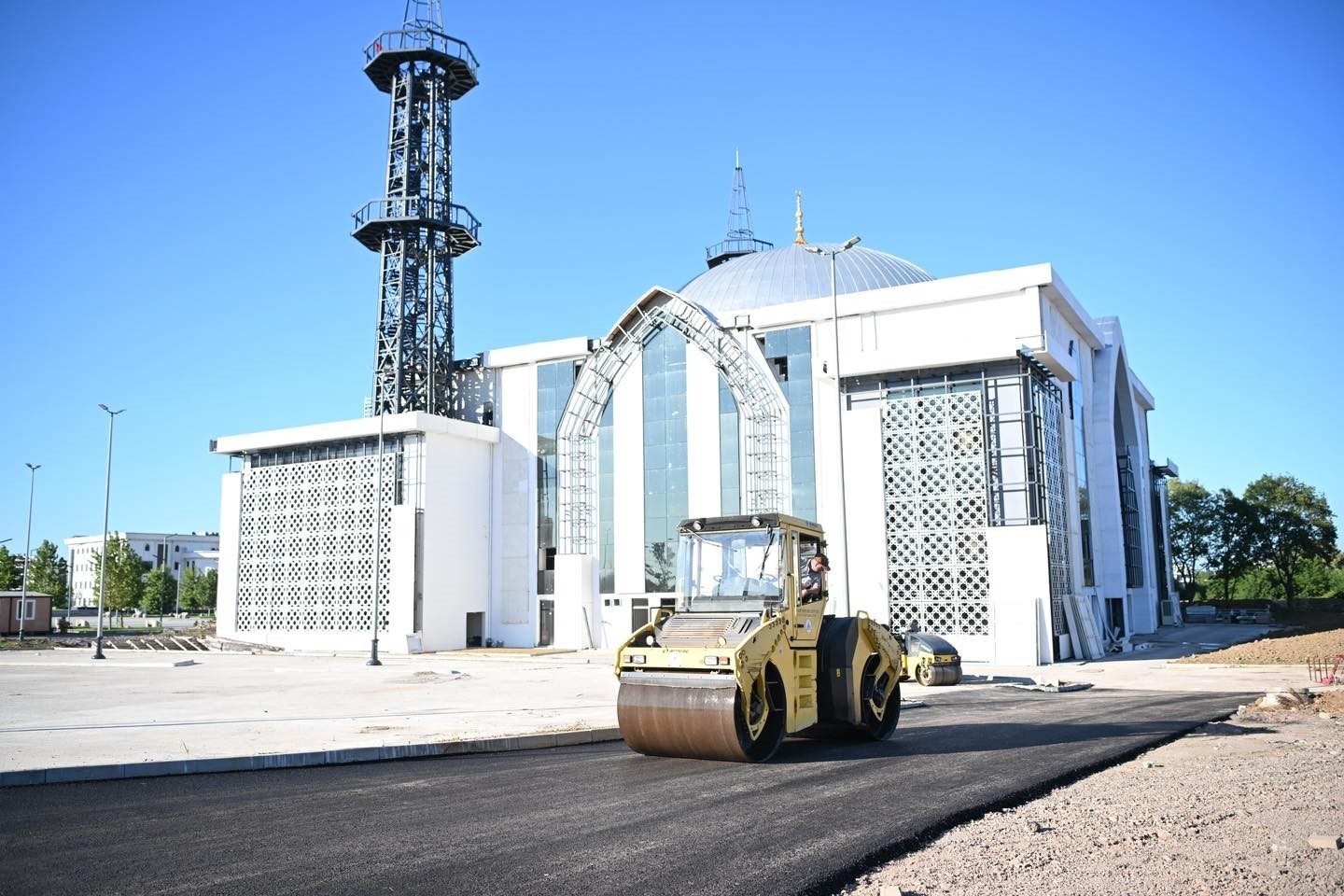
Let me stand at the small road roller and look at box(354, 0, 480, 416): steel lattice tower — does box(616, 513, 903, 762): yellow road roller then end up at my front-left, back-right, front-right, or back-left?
back-left

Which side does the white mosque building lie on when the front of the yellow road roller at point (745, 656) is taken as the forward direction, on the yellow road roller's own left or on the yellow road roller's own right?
on the yellow road roller's own right

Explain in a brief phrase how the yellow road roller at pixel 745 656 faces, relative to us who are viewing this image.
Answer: facing the viewer and to the left of the viewer

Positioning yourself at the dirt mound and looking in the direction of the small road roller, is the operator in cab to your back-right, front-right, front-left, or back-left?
front-left

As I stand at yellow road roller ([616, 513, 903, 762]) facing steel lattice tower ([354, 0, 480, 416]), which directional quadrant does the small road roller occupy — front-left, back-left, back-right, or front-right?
front-right

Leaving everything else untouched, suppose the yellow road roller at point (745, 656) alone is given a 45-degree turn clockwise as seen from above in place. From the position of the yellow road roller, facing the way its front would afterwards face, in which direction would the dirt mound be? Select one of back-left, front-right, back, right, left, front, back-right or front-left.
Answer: back-right

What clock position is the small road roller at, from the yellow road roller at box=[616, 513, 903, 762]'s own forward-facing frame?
The small road roller is roughly at 5 o'clock from the yellow road roller.

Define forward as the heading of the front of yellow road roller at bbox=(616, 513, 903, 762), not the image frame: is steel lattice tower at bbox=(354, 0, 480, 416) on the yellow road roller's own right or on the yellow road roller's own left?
on the yellow road roller's own right
